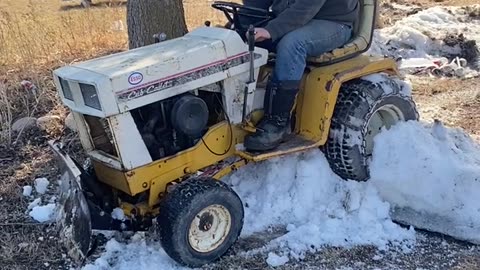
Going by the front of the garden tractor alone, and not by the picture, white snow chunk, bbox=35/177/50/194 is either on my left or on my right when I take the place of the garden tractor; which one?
on my right

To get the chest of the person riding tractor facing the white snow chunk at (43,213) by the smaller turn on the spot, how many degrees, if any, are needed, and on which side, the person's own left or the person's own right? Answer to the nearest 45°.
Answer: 0° — they already face it

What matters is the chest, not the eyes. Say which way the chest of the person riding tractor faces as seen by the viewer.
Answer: to the viewer's left

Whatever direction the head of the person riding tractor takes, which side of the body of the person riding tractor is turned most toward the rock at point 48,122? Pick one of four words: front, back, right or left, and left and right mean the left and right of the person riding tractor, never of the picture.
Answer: front

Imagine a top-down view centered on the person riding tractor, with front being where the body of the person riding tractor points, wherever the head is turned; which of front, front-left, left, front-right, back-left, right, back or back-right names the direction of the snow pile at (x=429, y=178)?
back

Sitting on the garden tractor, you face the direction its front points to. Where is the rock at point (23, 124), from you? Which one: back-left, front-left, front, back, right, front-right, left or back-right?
right

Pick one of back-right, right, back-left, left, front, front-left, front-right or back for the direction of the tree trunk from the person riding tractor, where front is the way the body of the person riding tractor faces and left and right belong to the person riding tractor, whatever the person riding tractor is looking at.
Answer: front-right

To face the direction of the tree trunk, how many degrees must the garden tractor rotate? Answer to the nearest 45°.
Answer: approximately 135° to its right

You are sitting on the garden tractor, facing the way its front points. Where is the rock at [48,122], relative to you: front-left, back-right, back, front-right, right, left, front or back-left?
right

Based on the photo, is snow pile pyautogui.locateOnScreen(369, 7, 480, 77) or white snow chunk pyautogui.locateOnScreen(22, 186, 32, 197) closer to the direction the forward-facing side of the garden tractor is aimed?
the white snow chunk
